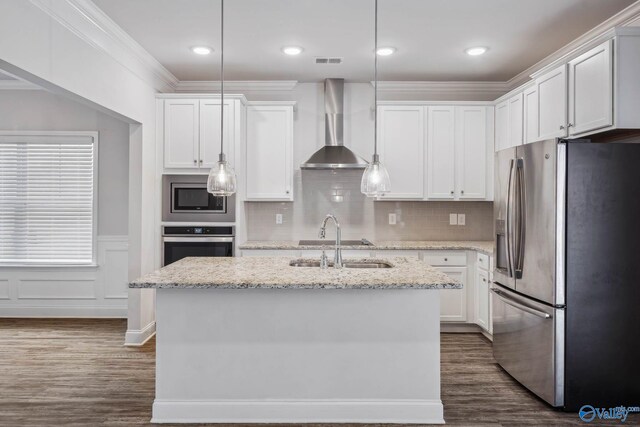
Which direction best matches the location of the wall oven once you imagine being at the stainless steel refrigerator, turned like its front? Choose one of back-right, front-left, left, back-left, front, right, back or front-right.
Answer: front-right

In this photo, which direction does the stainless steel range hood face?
toward the camera

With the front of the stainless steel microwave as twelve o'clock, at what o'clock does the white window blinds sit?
The white window blinds is roughly at 4 o'clock from the stainless steel microwave.

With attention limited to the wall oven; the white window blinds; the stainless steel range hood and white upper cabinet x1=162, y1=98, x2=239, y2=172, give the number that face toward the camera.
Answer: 4

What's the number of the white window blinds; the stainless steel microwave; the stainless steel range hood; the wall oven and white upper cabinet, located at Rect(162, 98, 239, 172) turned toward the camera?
5

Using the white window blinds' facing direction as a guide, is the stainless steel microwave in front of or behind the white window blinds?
in front

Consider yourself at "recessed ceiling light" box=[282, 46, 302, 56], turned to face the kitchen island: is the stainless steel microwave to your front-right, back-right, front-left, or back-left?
back-right

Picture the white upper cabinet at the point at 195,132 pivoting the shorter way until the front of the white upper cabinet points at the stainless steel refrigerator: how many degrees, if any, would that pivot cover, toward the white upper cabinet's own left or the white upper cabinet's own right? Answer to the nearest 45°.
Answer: approximately 45° to the white upper cabinet's own left

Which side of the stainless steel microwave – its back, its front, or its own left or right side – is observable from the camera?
front

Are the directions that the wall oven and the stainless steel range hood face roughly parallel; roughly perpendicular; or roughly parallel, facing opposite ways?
roughly parallel

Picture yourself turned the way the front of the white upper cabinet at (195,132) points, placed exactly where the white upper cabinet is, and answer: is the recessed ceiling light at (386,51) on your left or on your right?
on your left

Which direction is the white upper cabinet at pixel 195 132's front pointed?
toward the camera

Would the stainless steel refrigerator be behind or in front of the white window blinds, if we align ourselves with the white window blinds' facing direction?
in front

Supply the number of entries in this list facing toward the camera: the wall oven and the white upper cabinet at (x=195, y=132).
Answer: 2

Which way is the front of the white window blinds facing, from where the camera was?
facing the viewer

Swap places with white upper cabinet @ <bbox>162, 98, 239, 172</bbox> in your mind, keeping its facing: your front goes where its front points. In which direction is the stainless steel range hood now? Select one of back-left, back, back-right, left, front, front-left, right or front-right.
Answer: left

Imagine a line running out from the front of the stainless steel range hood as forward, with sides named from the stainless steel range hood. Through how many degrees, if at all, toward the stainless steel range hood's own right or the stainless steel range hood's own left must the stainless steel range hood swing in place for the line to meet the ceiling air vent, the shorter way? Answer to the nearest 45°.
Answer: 0° — it already faces it
